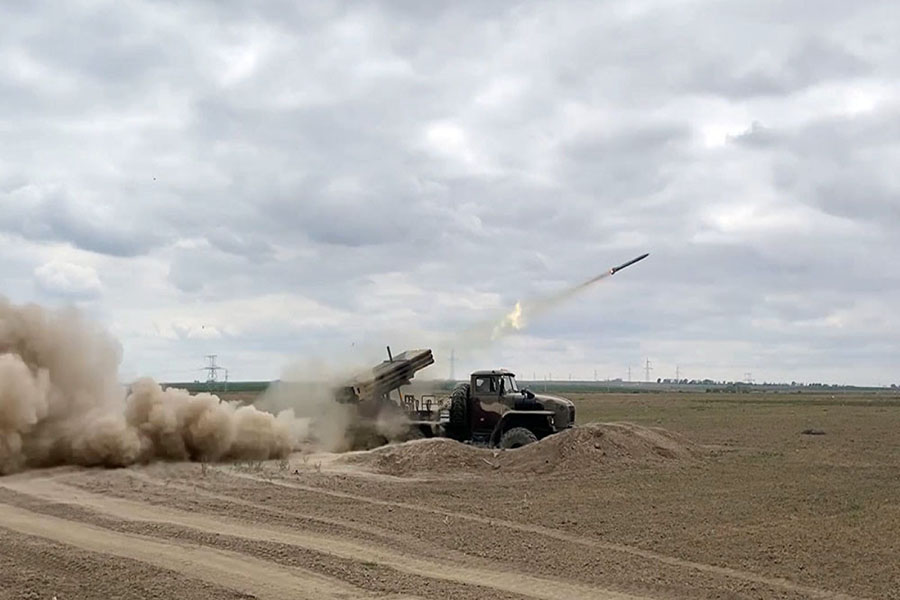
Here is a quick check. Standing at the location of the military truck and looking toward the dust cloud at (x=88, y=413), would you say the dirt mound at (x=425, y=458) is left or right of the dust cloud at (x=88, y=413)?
left

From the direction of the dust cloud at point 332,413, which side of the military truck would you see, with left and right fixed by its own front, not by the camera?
back

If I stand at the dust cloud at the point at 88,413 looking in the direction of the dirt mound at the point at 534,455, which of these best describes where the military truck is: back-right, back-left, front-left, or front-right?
front-left

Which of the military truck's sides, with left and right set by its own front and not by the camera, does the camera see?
right

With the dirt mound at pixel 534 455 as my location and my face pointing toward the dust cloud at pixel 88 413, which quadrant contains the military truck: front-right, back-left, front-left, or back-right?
front-right

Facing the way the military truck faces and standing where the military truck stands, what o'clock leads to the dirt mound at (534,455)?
The dirt mound is roughly at 2 o'clock from the military truck.

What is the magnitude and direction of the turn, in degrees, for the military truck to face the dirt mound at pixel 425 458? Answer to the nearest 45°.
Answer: approximately 90° to its right

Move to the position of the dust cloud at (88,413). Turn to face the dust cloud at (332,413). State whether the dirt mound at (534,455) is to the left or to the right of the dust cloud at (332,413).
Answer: right

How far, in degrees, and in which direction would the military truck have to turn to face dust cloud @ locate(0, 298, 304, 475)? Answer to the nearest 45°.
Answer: approximately 180°
